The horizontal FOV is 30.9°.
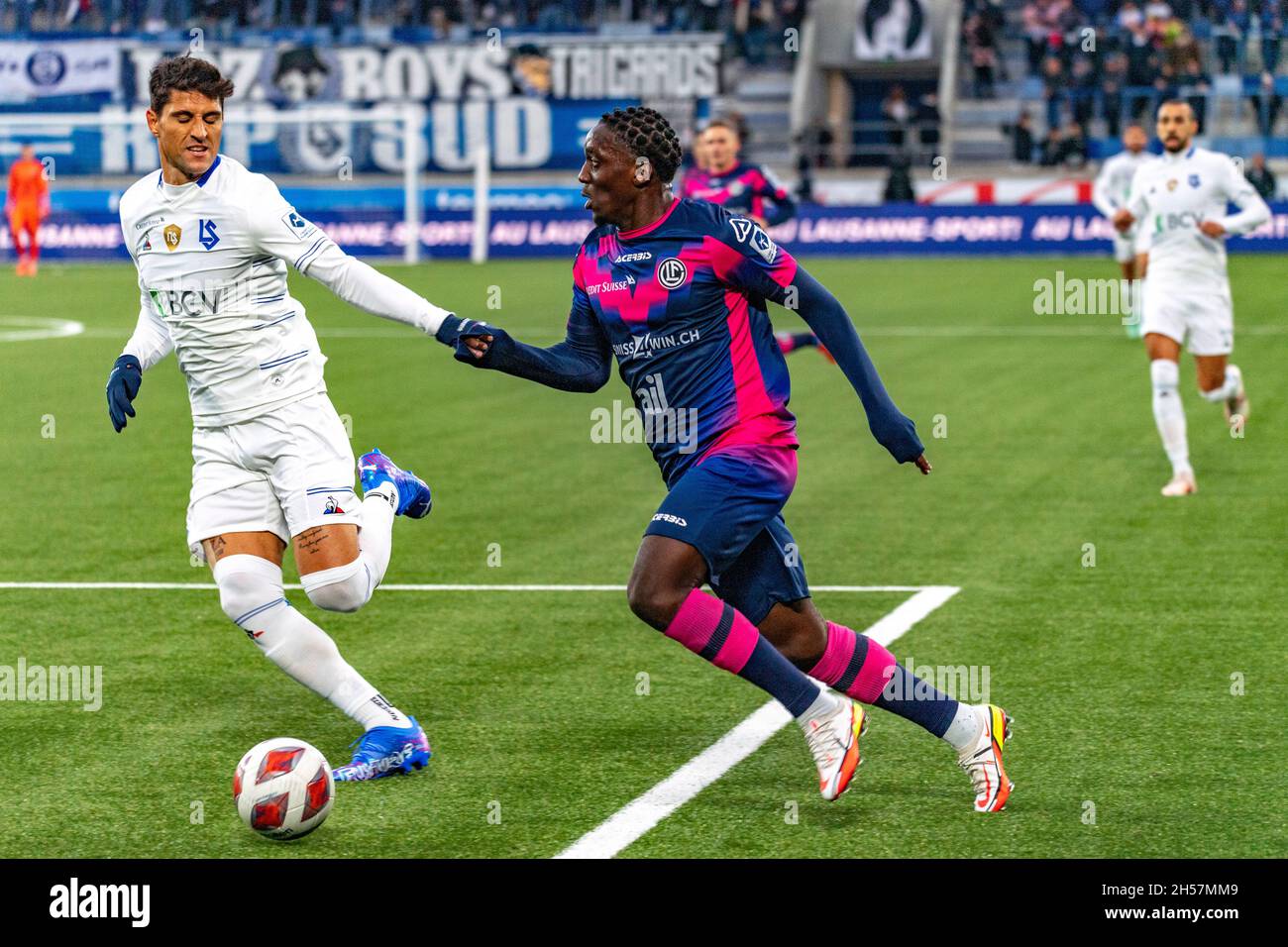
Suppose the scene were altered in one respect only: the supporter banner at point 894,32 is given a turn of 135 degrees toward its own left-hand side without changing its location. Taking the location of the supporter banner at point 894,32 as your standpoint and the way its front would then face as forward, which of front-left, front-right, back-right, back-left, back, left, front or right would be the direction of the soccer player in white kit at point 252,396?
back-right

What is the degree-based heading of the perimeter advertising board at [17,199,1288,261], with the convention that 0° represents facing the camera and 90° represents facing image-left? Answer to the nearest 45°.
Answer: approximately 0°

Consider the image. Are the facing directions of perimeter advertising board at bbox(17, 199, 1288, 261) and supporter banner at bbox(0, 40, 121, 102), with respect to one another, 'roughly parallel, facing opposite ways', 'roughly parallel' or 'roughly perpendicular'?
roughly parallel

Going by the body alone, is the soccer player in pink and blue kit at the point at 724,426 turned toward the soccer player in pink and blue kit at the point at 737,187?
no

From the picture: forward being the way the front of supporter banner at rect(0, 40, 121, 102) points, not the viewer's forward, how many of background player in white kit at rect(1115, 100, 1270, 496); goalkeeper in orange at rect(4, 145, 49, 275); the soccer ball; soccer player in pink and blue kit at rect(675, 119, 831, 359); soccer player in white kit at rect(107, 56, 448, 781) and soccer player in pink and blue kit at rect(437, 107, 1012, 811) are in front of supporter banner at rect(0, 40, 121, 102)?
6

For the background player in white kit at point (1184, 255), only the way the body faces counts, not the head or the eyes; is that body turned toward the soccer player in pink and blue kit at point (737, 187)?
no

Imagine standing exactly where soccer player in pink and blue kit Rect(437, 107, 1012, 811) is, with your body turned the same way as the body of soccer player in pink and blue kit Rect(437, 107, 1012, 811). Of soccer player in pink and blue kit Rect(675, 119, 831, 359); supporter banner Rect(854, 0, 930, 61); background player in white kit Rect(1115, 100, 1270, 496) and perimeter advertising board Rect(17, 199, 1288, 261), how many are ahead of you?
0

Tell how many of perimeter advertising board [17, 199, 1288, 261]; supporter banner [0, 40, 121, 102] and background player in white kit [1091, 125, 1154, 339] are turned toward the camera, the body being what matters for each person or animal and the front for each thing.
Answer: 3

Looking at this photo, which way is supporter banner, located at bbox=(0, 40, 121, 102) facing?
toward the camera

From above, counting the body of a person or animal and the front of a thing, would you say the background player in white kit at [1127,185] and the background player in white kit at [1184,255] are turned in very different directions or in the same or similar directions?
same or similar directions

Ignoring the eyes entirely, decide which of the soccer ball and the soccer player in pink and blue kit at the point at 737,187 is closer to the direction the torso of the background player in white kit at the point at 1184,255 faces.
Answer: the soccer ball

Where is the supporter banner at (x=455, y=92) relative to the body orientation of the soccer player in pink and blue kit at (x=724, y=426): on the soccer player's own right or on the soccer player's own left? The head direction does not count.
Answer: on the soccer player's own right

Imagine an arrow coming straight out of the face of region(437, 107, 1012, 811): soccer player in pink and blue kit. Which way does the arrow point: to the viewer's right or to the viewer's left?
to the viewer's left

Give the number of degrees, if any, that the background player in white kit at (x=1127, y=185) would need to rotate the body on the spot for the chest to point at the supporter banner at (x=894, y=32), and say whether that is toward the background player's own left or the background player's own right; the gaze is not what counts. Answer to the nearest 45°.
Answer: approximately 180°

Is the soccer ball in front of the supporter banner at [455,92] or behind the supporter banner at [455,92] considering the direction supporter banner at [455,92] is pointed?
in front

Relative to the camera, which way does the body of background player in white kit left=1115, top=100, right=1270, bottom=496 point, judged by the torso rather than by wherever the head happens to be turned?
toward the camera

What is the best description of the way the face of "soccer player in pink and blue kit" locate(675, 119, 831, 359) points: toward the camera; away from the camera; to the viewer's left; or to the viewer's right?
toward the camera

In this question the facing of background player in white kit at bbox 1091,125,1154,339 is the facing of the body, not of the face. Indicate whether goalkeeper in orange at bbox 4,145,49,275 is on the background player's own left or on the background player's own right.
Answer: on the background player's own right

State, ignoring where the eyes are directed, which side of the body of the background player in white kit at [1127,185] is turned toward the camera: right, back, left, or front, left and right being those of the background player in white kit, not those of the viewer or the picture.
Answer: front
